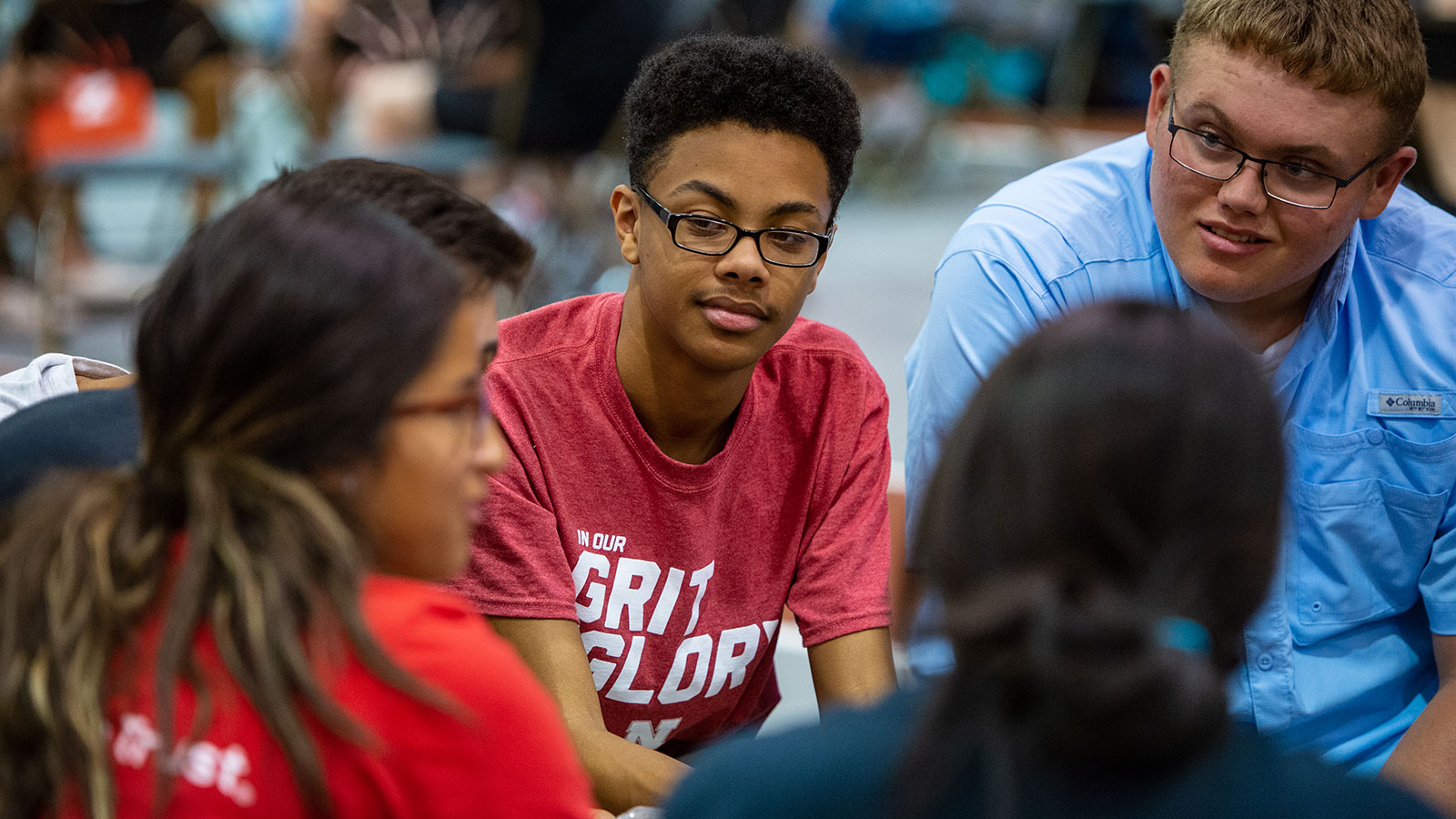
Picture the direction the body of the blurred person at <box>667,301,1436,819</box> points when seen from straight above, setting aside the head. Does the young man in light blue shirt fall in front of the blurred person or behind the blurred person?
in front

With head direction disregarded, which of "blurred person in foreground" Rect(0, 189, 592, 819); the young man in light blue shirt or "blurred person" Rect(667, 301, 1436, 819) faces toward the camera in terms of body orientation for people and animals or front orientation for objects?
the young man in light blue shirt

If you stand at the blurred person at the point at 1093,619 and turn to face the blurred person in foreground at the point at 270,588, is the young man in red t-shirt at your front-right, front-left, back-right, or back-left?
front-right

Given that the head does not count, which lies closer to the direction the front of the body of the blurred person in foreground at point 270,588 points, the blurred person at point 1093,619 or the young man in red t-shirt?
the young man in red t-shirt

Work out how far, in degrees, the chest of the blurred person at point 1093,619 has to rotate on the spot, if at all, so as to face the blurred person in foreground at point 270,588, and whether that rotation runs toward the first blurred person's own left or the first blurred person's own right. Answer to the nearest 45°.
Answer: approximately 90° to the first blurred person's own left

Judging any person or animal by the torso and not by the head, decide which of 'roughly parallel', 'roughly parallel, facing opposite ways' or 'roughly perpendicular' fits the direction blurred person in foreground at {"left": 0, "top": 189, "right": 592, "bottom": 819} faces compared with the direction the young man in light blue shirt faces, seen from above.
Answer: roughly parallel, facing opposite ways

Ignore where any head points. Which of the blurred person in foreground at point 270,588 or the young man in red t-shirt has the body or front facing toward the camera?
the young man in red t-shirt

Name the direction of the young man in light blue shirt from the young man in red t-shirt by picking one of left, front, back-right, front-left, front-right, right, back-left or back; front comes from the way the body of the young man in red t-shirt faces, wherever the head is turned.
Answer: left

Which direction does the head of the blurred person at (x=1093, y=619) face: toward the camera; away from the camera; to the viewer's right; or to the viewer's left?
away from the camera

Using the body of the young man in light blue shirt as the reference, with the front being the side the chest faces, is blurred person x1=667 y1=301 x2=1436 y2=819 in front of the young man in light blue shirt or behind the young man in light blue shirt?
in front

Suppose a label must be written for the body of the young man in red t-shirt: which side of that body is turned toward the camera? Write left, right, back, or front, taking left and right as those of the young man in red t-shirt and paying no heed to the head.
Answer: front

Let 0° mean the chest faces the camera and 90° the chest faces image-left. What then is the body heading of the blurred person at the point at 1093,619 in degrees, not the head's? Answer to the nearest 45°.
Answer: approximately 180°

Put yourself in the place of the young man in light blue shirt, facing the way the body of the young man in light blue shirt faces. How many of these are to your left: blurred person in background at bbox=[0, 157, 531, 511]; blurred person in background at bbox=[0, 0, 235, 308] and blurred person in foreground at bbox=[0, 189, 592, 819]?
0

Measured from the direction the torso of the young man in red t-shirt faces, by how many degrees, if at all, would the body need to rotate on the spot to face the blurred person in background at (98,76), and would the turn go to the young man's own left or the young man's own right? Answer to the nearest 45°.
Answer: approximately 135° to the young man's own right

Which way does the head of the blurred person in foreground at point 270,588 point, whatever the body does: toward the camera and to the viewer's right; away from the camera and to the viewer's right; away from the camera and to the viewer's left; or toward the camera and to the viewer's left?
away from the camera and to the viewer's right

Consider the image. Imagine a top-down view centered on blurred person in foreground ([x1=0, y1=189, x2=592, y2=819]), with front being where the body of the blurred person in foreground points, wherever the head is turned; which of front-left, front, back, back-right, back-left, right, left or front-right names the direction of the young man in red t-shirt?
front
